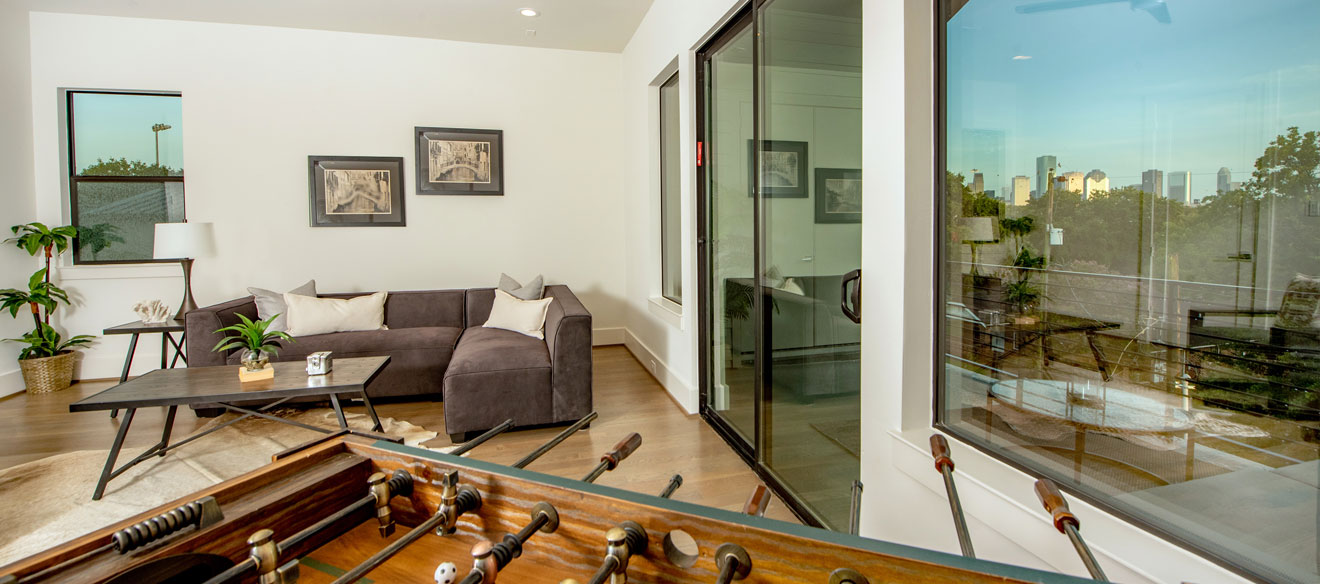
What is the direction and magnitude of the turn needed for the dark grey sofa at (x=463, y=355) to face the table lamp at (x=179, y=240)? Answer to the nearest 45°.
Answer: approximately 135° to its right

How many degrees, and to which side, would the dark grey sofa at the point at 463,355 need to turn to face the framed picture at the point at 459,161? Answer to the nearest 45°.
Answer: approximately 180°

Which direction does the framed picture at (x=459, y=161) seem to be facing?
toward the camera

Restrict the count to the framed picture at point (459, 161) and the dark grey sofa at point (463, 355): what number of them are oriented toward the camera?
2

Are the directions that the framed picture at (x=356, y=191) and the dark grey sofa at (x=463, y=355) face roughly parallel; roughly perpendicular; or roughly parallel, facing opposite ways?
roughly parallel

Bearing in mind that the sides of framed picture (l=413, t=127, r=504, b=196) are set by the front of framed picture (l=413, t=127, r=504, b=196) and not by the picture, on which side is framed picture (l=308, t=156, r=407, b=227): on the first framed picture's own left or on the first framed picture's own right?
on the first framed picture's own right

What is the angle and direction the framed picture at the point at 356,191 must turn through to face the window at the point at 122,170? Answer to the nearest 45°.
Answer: approximately 90° to its right

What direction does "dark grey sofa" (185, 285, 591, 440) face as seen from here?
toward the camera

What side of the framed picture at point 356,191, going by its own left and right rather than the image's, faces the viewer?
front

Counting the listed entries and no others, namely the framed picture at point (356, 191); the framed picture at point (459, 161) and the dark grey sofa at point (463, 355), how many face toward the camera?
3

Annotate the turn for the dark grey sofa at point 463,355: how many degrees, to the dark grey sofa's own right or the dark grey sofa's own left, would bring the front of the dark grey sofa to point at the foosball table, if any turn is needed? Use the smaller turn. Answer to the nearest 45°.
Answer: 0° — it already faces it
